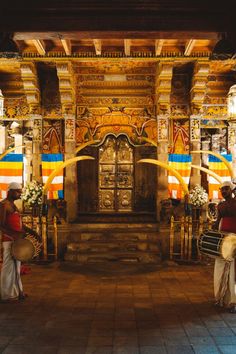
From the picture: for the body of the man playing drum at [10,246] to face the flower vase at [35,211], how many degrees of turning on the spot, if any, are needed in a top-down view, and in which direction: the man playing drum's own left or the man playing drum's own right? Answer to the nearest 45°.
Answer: approximately 90° to the man playing drum's own left

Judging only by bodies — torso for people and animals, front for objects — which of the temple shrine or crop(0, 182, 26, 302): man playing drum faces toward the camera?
the temple shrine

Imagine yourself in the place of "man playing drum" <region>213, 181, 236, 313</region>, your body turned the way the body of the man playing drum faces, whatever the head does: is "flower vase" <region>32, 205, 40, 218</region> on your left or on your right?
on your right

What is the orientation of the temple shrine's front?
toward the camera

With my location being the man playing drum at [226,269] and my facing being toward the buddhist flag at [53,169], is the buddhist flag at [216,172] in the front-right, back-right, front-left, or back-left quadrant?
front-right

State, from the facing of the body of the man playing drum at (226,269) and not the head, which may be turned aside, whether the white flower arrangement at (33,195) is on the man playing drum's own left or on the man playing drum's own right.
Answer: on the man playing drum's own right

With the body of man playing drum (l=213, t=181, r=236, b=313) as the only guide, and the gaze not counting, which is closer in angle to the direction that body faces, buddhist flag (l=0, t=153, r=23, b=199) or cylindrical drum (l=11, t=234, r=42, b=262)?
the cylindrical drum

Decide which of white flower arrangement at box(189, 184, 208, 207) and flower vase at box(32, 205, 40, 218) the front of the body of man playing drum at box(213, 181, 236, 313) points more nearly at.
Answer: the flower vase

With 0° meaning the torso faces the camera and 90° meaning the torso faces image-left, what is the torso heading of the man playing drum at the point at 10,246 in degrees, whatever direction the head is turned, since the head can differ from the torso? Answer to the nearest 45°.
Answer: approximately 270°

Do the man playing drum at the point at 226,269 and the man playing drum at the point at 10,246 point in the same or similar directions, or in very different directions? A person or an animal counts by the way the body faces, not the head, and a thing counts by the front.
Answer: very different directions

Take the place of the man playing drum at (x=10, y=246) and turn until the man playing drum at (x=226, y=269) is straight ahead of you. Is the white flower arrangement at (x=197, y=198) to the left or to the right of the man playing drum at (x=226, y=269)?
left

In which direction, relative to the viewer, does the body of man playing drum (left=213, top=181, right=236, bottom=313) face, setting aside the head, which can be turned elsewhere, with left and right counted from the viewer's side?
facing the viewer and to the left of the viewer

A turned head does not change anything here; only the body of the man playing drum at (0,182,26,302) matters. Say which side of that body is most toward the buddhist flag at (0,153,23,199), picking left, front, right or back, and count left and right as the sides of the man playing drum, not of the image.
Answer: left
